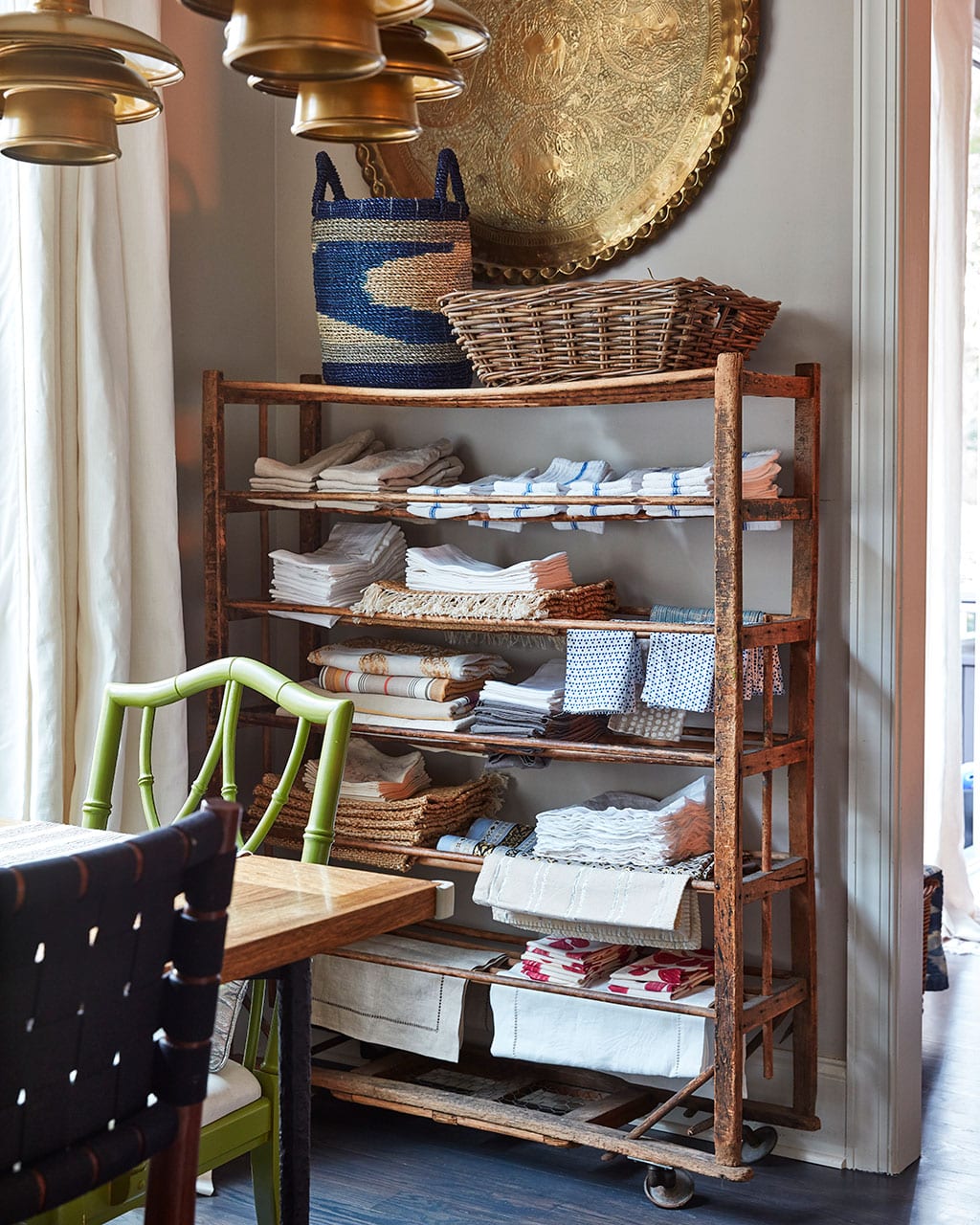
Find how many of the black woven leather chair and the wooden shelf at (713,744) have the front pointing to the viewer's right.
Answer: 0

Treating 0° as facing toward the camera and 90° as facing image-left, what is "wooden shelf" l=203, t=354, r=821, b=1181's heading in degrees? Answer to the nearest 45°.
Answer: approximately 45°

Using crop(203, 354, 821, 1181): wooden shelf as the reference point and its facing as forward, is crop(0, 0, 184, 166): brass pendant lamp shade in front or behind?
in front

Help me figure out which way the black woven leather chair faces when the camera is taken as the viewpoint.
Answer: facing away from the viewer and to the left of the viewer
